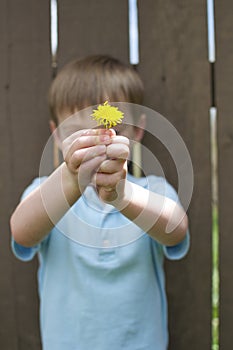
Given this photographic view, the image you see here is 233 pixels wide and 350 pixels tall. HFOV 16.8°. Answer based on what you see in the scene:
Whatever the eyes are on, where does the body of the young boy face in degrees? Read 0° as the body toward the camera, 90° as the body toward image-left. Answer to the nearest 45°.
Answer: approximately 0°
